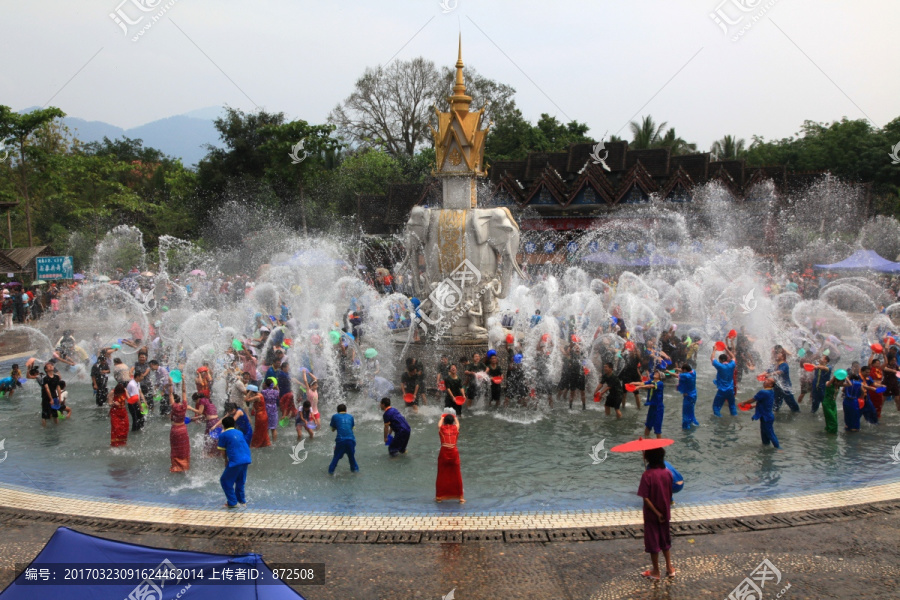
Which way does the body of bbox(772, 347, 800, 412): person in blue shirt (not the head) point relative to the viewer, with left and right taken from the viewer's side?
facing to the left of the viewer

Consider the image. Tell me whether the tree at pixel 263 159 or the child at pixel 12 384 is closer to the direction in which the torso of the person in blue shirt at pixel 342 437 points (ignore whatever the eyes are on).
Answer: the tree

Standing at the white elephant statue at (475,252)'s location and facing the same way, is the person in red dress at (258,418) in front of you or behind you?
in front

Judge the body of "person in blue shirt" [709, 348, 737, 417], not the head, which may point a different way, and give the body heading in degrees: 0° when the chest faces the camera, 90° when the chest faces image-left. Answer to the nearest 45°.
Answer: approximately 180°

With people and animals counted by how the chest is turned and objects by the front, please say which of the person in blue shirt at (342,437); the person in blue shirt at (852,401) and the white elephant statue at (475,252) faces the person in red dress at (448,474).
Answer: the white elephant statue

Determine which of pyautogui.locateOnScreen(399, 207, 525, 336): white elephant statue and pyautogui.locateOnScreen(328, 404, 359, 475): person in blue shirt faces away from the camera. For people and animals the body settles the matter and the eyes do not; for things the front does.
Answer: the person in blue shirt

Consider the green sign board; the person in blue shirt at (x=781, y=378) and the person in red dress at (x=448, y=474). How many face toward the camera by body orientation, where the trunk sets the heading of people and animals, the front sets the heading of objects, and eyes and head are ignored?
1
